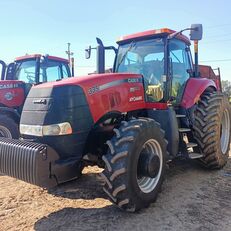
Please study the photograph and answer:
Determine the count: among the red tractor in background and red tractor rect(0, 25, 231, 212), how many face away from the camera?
0

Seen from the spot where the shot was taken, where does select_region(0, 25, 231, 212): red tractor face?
facing the viewer and to the left of the viewer

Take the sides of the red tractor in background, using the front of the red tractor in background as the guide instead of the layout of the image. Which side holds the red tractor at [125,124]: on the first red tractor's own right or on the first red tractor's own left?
on the first red tractor's own left

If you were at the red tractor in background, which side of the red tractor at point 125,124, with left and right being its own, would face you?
right

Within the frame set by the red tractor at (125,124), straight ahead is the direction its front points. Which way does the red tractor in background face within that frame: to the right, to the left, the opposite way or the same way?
the same way
